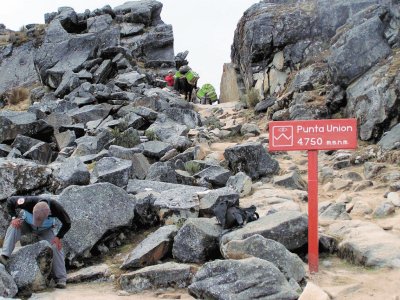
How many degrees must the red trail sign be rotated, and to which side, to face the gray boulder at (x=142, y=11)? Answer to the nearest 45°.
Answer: approximately 135° to its right

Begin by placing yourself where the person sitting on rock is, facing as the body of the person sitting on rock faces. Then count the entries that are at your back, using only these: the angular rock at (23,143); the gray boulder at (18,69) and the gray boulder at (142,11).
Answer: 3

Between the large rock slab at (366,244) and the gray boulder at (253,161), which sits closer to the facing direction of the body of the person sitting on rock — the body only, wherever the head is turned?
the large rock slab

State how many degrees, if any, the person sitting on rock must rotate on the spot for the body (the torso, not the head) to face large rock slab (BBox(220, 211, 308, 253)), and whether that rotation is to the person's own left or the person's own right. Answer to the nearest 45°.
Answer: approximately 90° to the person's own left

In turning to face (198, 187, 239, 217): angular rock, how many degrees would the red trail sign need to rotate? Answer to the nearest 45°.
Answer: approximately 135° to its right

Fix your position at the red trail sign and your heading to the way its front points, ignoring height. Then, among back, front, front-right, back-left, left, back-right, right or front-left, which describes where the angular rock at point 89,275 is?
right

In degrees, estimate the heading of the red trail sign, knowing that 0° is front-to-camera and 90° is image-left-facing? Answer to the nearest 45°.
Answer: approximately 0°

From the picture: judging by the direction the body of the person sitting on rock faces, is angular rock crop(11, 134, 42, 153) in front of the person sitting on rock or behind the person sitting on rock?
behind

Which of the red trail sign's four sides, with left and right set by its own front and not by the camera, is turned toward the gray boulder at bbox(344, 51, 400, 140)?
back

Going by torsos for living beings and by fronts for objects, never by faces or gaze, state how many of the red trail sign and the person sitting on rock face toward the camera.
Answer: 2

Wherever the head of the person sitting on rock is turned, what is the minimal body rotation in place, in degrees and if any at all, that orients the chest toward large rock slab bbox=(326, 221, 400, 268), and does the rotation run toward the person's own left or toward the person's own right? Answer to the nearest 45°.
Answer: approximately 90° to the person's own left

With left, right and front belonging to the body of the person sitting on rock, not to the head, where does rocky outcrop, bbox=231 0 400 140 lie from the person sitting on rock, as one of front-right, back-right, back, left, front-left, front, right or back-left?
back-left

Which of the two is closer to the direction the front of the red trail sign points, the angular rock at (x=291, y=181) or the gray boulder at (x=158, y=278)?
the gray boulder

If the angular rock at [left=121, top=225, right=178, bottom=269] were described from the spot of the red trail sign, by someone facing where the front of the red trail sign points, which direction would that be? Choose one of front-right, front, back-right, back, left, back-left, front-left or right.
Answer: right
